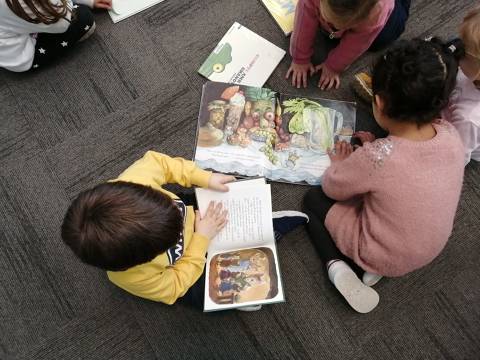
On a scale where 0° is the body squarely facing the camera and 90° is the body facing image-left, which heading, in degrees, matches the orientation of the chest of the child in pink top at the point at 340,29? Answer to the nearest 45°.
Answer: approximately 45°

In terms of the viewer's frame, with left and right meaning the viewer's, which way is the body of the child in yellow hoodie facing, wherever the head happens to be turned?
facing to the right of the viewer

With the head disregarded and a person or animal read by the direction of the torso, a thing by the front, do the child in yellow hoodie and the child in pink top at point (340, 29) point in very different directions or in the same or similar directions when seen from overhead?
very different directions

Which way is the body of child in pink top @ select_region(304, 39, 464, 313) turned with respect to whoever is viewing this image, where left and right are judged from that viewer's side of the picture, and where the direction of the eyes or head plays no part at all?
facing away from the viewer and to the left of the viewer

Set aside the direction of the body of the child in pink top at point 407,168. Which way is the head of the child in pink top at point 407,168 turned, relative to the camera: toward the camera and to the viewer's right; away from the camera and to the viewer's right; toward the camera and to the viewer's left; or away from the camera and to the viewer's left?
away from the camera and to the viewer's left

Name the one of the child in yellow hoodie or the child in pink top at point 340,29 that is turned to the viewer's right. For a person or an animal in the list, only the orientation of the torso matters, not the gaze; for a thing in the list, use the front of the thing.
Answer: the child in yellow hoodie

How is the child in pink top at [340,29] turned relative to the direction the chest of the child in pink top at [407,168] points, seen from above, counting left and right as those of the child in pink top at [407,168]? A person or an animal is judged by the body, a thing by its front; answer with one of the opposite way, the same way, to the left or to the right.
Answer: to the left

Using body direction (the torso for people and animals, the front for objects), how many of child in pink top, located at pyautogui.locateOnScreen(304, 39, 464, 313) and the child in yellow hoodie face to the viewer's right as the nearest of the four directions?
1
